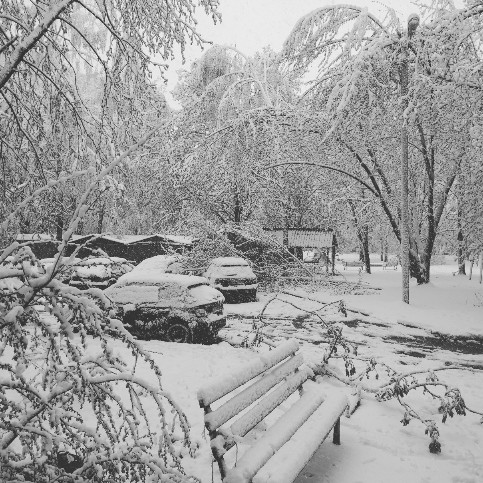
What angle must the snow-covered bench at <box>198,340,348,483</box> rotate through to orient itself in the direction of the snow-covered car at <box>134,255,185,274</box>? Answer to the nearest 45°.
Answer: approximately 135° to its left

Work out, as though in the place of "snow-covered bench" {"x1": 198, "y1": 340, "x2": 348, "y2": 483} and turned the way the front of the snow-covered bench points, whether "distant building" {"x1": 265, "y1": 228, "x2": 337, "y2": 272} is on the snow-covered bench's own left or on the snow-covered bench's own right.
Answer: on the snow-covered bench's own left

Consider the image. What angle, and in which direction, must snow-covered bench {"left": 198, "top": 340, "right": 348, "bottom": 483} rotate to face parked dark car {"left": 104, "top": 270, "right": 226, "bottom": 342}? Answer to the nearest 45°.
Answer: approximately 135° to its left

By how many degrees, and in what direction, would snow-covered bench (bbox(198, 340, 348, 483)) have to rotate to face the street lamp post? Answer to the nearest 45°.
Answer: approximately 135° to its left
